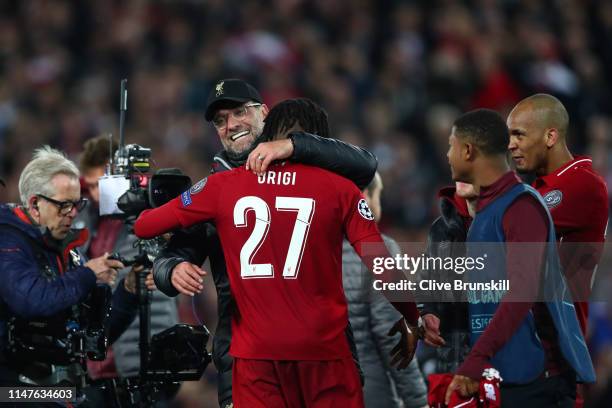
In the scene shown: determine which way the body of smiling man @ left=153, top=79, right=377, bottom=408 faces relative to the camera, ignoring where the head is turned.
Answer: toward the camera

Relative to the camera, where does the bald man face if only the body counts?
to the viewer's left

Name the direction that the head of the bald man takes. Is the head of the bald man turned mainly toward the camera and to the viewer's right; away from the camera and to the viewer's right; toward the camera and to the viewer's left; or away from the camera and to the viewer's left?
toward the camera and to the viewer's left

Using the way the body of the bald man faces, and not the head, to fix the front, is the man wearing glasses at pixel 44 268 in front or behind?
in front

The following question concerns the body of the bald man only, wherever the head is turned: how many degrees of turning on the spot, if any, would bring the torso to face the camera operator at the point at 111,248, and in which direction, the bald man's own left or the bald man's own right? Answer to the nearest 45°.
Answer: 0° — they already face them

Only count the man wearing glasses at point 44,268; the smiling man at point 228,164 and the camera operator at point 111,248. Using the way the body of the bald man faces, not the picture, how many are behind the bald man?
0

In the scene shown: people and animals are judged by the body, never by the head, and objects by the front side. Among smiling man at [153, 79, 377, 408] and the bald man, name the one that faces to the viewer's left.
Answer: the bald man

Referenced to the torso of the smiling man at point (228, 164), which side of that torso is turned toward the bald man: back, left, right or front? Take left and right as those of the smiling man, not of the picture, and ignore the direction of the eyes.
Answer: left

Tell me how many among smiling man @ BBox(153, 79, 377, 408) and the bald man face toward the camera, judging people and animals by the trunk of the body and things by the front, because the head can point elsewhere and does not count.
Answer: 1
